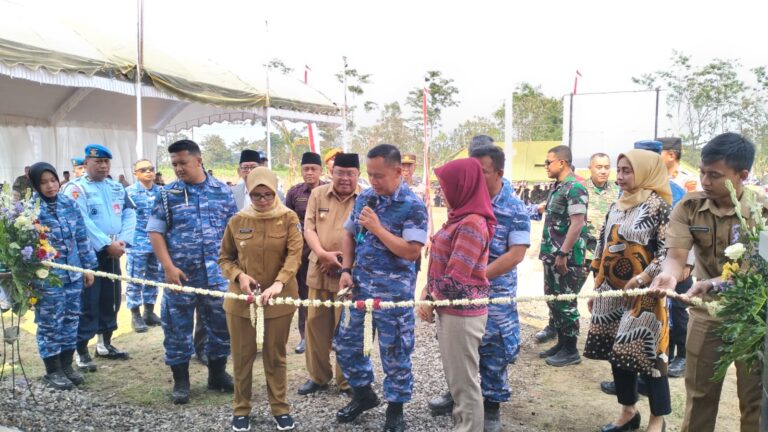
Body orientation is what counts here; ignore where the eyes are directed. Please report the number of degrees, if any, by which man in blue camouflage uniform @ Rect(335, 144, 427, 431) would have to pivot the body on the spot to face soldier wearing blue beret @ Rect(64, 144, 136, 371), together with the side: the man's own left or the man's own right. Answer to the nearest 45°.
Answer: approximately 90° to the man's own right

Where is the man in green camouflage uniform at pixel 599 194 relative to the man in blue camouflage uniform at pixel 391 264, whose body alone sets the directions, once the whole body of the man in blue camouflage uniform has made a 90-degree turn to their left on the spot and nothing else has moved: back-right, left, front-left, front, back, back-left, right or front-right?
left

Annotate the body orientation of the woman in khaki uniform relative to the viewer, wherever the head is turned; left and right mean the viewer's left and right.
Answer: facing the viewer

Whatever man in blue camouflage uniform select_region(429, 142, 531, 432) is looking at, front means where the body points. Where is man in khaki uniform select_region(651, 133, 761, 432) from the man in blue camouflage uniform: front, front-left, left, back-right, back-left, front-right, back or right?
left

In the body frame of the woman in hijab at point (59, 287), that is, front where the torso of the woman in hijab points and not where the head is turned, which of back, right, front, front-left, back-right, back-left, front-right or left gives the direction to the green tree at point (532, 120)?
left

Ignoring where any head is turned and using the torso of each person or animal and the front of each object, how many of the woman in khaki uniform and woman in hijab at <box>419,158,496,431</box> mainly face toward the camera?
1

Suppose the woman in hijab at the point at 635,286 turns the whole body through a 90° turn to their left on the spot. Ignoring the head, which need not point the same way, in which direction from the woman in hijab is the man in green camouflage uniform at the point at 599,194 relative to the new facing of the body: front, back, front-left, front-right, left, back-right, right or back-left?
back-left

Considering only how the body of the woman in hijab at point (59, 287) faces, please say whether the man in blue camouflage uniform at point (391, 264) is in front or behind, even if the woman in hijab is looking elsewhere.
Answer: in front

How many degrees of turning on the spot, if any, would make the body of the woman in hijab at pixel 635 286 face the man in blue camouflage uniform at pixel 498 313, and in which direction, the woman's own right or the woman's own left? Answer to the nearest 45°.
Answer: approximately 45° to the woman's own right

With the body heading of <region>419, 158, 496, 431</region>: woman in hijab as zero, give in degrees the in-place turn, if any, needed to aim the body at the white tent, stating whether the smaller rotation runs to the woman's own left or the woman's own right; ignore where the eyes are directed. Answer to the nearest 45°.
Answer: approximately 45° to the woman's own right

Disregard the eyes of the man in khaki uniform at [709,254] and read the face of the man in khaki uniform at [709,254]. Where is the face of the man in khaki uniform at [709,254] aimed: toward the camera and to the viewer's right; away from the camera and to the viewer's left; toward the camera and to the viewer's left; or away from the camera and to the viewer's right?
toward the camera and to the viewer's left

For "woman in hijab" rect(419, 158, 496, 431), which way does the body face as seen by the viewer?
to the viewer's left

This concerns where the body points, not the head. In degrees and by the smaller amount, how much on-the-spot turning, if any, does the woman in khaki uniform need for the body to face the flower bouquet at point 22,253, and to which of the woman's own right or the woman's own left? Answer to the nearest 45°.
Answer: approximately 135° to the woman's own right
